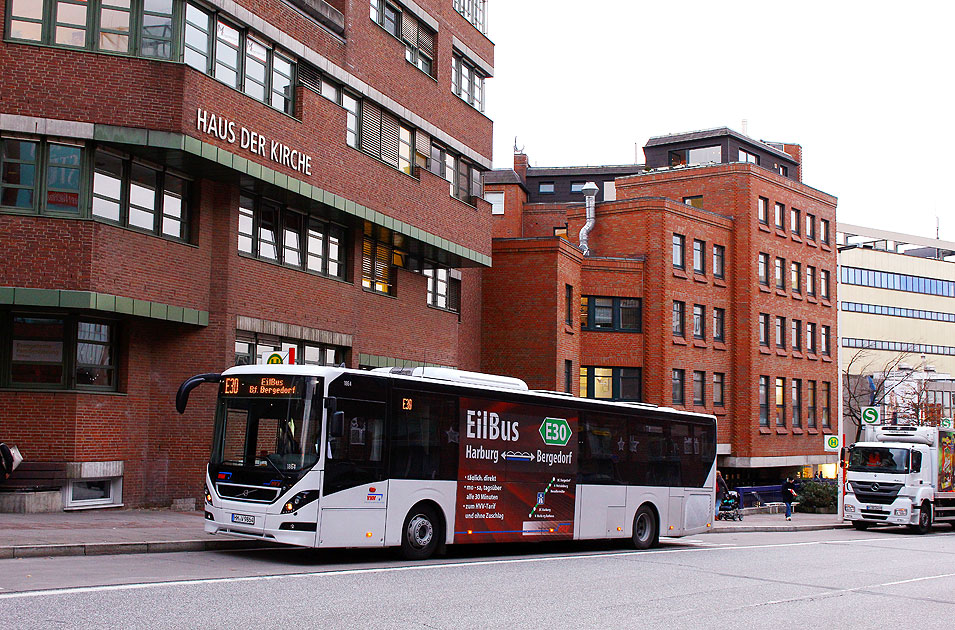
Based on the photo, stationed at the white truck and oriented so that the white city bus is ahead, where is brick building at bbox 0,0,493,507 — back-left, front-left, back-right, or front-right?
front-right

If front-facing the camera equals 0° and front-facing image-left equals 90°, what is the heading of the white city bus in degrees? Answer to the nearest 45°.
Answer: approximately 45°

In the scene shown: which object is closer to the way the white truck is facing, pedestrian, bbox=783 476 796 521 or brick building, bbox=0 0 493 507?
the brick building

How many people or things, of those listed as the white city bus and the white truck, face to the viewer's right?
0

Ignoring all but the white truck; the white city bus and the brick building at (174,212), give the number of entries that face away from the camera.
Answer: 0

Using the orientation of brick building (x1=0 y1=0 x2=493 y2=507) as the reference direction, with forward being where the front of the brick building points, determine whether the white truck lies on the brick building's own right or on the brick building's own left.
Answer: on the brick building's own left

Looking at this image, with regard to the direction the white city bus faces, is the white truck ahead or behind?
behind

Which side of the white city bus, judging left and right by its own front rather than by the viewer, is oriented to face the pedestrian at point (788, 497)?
back

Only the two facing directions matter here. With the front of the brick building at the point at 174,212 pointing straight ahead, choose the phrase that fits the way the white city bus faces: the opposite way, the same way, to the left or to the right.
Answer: to the right

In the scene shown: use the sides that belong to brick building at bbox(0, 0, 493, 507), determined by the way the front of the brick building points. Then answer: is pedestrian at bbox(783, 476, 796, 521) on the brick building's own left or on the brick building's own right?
on the brick building's own left
